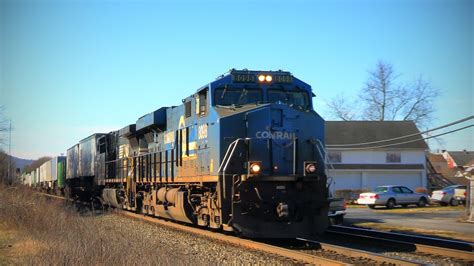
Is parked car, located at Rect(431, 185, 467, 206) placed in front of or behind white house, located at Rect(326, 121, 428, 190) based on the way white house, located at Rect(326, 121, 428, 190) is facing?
in front

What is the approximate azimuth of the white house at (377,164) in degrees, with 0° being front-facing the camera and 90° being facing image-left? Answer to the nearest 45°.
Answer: approximately 0°

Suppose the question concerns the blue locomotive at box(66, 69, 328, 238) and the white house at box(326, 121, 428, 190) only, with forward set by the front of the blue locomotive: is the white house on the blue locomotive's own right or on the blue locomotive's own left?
on the blue locomotive's own left

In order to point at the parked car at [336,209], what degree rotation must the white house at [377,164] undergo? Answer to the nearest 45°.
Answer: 0° — it already faces it

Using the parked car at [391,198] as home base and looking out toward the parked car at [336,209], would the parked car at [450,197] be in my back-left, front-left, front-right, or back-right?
back-left

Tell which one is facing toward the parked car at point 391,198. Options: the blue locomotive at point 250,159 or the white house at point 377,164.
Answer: the white house

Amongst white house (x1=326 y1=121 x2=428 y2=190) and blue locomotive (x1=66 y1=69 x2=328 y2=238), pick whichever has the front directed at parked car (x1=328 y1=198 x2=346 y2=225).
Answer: the white house

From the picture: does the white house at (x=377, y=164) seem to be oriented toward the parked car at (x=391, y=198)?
yes
